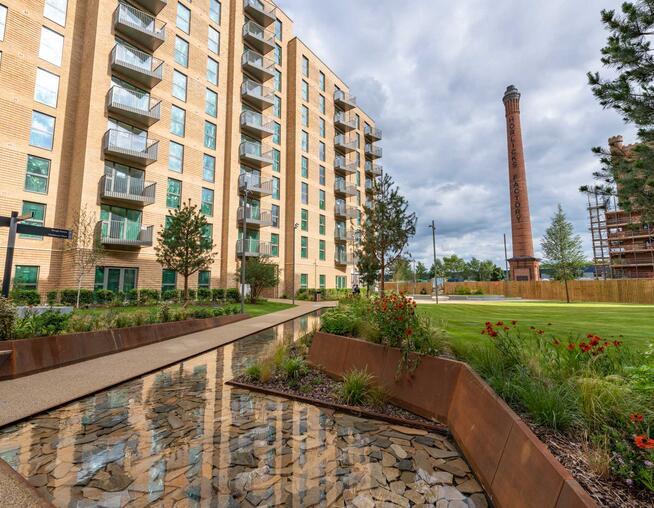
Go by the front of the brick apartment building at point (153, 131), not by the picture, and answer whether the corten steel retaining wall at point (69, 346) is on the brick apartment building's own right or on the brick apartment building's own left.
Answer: on the brick apartment building's own right

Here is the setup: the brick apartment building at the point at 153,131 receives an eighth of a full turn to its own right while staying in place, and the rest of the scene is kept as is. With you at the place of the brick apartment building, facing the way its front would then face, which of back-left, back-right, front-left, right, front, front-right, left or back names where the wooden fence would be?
left

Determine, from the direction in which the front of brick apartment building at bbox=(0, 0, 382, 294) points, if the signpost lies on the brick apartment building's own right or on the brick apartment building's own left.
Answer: on the brick apartment building's own right

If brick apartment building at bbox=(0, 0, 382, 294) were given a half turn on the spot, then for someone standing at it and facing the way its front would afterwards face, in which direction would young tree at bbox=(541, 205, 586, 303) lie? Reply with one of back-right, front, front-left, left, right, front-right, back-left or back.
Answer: back-right

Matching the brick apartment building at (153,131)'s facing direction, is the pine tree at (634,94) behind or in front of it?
in front

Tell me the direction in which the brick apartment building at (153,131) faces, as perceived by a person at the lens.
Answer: facing the viewer and to the right of the viewer

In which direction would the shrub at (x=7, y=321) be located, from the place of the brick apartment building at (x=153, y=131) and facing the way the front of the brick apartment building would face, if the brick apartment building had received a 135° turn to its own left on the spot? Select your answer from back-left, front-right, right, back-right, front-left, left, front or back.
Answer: back

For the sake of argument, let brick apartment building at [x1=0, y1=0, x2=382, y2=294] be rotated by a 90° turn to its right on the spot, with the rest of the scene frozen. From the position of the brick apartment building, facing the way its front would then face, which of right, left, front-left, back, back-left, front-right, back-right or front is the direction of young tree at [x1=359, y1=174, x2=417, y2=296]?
left

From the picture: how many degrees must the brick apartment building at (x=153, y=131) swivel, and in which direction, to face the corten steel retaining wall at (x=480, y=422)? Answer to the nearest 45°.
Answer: approximately 45° to its right

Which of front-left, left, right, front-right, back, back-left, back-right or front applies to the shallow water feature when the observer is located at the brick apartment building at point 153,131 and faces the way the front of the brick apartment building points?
front-right
